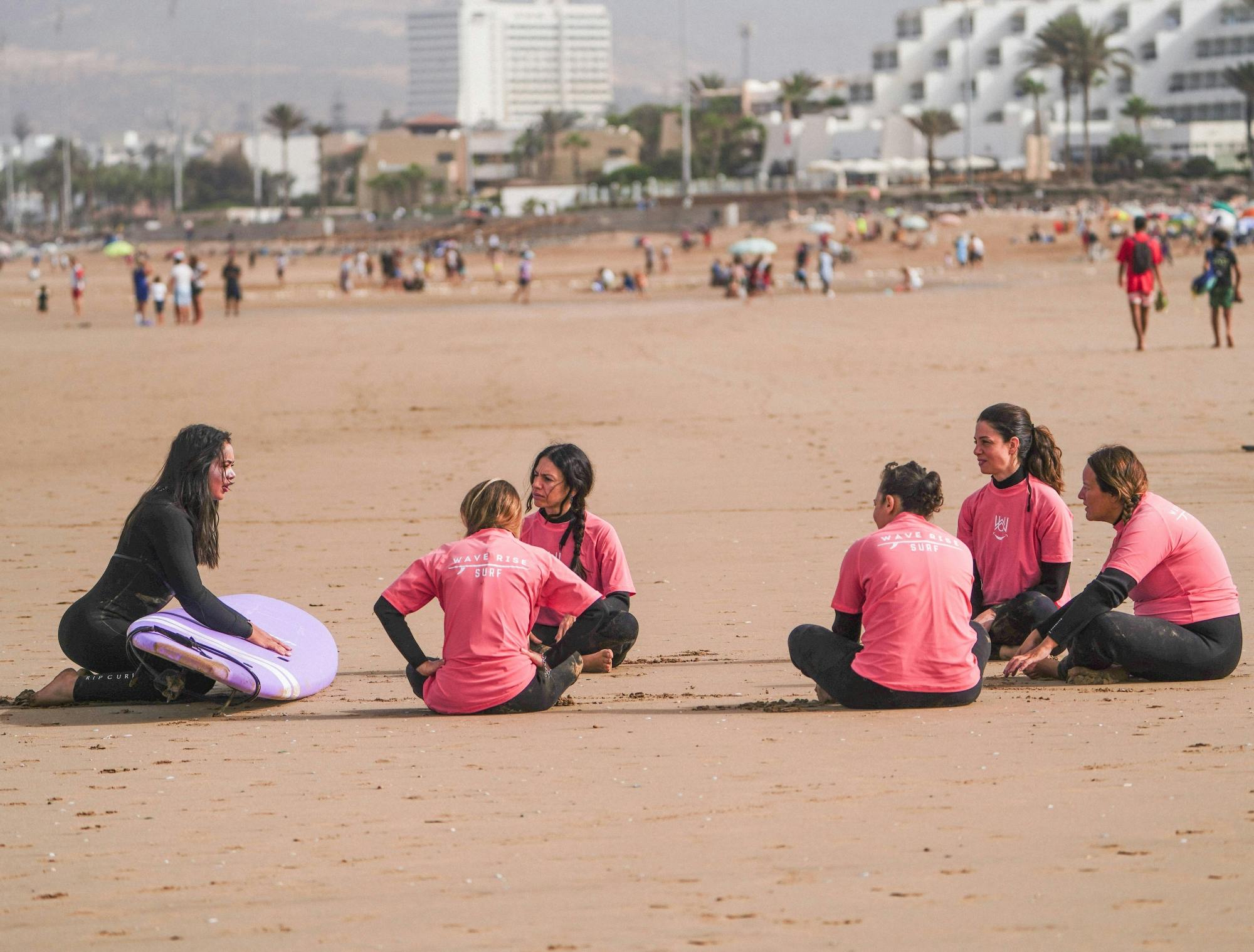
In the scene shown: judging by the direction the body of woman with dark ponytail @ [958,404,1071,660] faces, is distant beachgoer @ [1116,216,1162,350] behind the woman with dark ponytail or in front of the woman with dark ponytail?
behind

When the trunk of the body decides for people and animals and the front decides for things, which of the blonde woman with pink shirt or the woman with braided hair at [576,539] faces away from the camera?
the blonde woman with pink shirt

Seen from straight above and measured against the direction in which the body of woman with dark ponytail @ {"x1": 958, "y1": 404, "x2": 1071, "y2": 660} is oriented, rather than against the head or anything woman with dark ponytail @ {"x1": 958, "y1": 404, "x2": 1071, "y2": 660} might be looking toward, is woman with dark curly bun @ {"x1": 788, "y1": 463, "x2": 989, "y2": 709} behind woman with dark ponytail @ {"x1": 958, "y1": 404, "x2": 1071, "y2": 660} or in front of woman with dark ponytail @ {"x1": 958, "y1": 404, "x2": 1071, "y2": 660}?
in front

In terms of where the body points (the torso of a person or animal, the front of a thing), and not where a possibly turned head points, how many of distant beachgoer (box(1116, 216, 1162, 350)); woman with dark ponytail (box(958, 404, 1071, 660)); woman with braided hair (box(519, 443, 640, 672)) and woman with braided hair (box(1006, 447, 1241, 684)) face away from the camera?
1

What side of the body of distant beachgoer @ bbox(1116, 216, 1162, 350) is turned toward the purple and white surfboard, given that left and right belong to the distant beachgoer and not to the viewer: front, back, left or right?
back

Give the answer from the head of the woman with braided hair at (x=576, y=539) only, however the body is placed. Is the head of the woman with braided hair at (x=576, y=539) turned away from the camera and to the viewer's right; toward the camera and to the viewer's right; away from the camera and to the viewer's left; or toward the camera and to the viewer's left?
toward the camera and to the viewer's left

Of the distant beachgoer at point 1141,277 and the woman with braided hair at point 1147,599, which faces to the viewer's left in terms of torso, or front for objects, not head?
the woman with braided hair

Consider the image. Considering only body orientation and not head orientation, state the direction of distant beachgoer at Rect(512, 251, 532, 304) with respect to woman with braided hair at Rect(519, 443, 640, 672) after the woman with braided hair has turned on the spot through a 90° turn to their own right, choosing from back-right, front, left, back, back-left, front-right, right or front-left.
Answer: front-right

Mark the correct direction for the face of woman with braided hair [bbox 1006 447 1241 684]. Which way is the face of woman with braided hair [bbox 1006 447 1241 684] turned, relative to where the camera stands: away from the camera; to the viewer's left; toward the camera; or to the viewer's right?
to the viewer's left

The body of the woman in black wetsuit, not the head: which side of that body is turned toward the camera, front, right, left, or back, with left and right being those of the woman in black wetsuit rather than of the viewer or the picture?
right

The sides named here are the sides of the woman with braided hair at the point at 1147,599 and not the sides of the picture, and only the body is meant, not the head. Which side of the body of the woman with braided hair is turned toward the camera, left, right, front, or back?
left

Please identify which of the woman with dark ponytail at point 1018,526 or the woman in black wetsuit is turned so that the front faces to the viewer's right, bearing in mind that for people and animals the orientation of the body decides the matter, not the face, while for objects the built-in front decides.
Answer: the woman in black wetsuit
